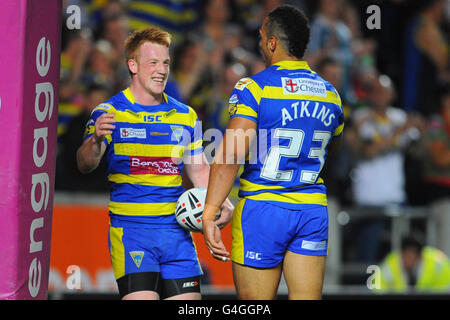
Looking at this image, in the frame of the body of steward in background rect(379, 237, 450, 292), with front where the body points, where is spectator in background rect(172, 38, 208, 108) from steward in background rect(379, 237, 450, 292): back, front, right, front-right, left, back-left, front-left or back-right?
right

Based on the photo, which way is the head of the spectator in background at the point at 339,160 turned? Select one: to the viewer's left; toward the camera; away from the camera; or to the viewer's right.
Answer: toward the camera

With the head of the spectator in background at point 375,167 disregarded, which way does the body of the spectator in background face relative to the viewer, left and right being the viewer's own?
facing the viewer

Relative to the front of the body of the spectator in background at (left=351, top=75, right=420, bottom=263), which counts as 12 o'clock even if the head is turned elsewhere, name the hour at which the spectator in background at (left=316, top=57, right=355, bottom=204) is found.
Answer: the spectator in background at (left=316, top=57, right=355, bottom=204) is roughly at 2 o'clock from the spectator in background at (left=351, top=75, right=420, bottom=263).

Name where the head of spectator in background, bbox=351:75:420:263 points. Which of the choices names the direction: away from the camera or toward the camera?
toward the camera

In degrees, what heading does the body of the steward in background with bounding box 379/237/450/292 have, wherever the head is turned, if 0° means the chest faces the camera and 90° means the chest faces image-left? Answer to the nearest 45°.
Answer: approximately 0°

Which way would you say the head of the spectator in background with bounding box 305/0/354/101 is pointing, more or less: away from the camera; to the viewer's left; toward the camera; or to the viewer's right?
toward the camera

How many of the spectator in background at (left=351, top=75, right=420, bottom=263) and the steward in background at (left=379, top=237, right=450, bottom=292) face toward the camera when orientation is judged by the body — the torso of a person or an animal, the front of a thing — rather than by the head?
2
